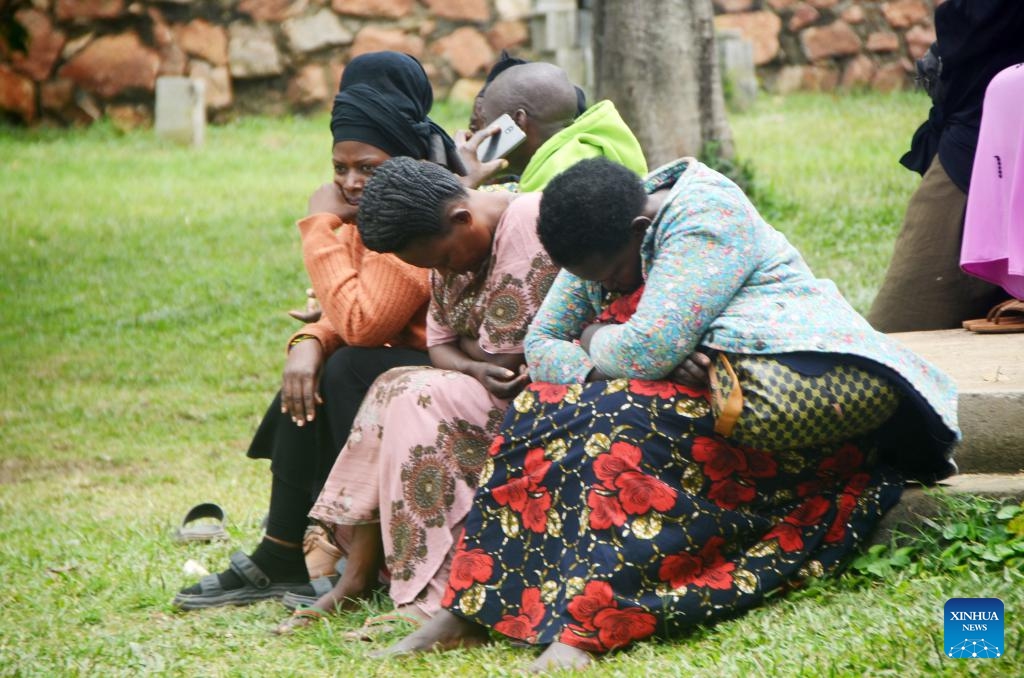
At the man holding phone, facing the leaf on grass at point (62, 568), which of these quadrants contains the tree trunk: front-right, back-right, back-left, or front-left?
back-right

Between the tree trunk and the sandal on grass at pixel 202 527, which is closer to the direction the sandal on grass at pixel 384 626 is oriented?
the sandal on grass

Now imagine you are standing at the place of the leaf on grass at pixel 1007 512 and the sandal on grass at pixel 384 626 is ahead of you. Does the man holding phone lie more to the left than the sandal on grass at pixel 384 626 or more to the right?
right

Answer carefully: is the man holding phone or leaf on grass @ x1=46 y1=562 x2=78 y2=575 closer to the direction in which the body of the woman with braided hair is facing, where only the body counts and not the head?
the leaf on grass

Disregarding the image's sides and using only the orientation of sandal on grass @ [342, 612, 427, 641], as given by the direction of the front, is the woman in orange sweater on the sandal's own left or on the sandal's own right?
on the sandal's own right

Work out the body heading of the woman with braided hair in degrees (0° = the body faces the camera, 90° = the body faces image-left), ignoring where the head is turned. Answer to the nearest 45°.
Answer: approximately 45°

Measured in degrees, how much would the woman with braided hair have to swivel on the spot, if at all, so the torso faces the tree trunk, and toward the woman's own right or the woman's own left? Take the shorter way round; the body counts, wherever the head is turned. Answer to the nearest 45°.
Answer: approximately 135° to the woman's own right

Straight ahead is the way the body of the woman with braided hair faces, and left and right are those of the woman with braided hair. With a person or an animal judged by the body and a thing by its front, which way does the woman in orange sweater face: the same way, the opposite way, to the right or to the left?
the same way

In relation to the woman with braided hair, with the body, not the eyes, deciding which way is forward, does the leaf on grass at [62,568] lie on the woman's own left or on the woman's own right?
on the woman's own right

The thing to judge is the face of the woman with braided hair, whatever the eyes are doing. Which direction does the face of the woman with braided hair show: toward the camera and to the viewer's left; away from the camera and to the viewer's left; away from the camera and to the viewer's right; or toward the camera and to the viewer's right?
toward the camera and to the viewer's left

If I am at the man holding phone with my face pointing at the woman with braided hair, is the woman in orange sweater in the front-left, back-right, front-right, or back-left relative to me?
front-right

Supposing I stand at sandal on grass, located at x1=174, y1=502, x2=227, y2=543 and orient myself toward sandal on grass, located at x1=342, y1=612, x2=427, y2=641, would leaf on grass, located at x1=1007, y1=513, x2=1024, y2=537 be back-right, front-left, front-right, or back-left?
front-left

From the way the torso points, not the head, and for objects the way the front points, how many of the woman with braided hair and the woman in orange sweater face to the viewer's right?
0

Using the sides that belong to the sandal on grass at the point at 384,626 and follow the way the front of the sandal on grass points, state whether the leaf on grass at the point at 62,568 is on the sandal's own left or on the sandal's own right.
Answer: on the sandal's own right

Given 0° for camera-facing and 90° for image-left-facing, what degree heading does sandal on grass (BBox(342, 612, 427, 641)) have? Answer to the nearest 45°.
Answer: approximately 90°
